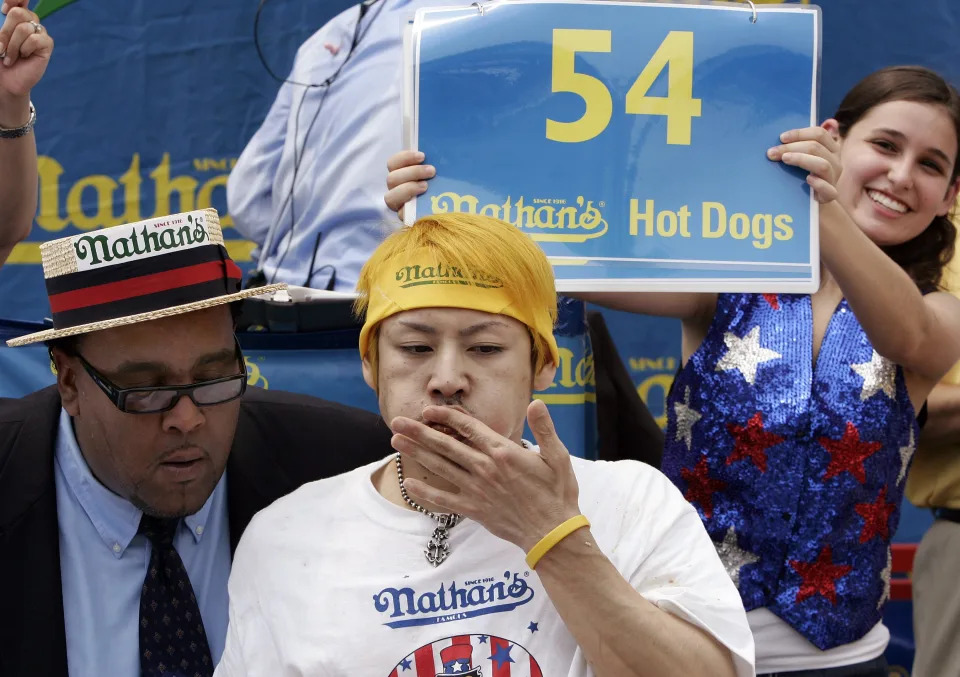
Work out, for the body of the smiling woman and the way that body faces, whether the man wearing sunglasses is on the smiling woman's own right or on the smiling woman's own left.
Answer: on the smiling woman's own right

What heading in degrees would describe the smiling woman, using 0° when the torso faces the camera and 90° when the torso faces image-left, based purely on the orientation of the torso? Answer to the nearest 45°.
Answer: approximately 0°

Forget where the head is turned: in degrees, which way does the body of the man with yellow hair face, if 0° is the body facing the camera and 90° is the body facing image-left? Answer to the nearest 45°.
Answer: approximately 0°

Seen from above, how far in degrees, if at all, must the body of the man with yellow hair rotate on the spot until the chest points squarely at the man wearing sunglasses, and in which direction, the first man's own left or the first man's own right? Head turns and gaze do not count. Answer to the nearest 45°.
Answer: approximately 135° to the first man's own right

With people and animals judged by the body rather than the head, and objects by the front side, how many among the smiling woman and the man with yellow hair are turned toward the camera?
2

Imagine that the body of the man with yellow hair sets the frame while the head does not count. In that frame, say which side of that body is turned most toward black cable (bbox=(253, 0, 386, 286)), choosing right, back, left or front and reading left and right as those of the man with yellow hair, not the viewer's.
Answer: back
